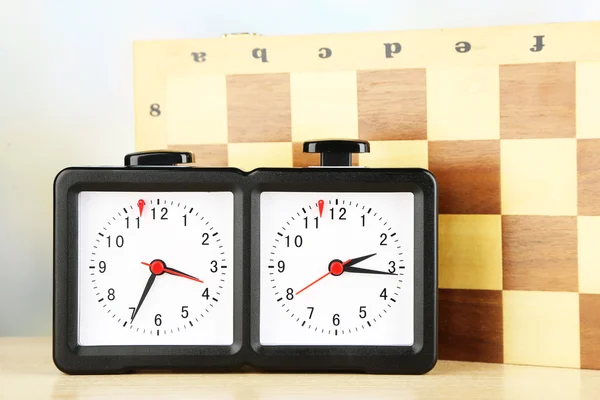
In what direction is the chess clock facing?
toward the camera
